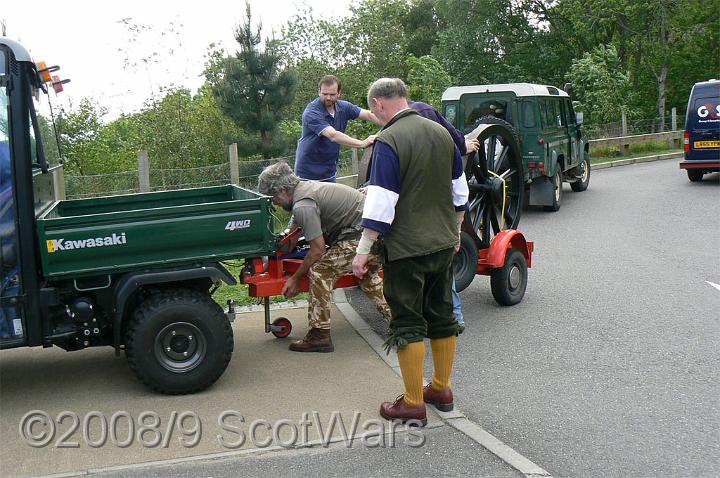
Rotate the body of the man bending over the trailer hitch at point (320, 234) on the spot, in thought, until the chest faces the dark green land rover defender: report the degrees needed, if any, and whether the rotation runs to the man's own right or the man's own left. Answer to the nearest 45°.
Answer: approximately 135° to the man's own right

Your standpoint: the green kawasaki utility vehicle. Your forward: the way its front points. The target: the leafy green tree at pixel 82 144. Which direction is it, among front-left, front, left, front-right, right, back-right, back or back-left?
right

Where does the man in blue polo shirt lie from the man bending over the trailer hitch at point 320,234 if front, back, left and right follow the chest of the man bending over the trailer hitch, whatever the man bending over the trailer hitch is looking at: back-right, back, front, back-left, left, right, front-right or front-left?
right

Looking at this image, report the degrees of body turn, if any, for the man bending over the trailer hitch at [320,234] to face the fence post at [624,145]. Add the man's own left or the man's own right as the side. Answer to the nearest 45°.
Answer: approximately 135° to the man's own right

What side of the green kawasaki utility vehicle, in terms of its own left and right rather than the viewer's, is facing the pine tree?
right

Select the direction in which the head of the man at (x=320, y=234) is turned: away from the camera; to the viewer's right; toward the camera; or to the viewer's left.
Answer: to the viewer's left

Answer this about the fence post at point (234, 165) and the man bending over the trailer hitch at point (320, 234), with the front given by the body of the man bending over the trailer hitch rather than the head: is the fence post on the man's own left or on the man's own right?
on the man's own right

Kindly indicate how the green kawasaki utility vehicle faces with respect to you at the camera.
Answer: facing to the left of the viewer
